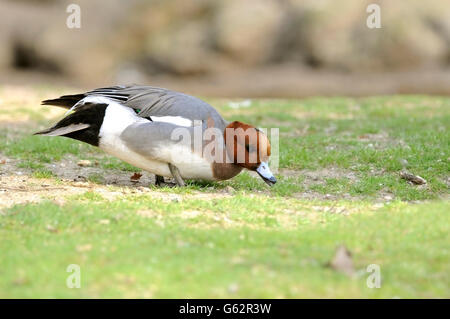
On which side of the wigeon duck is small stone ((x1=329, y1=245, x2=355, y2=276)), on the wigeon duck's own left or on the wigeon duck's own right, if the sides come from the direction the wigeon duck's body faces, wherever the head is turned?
on the wigeon duck's own right

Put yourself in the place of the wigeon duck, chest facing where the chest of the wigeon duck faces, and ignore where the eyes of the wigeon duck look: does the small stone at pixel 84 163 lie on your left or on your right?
on your left

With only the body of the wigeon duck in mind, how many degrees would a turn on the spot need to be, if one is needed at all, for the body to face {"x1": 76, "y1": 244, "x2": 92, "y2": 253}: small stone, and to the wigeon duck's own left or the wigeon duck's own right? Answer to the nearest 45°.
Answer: approximately 90° to the wigeon duck's own right

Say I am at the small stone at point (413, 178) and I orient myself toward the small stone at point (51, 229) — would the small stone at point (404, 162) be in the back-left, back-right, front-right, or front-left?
back-right

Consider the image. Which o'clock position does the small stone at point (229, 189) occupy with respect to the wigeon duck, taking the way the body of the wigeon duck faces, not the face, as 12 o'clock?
The small stone is roughly at 12 o'clock from the wigeon duck.

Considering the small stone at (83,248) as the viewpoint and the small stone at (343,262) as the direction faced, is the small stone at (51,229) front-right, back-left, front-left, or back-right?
back-left

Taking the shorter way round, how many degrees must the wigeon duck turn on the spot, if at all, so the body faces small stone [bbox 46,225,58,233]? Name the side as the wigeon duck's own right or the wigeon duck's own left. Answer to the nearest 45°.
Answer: approximately 135° to the wigeon duck's own right

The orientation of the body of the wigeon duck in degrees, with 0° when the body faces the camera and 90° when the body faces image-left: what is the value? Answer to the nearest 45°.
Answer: approximately 270°
